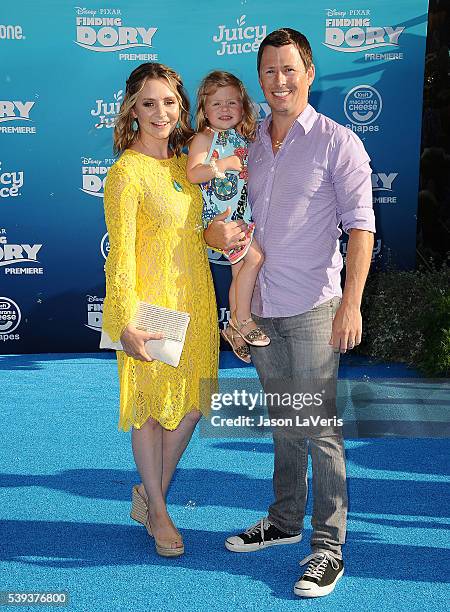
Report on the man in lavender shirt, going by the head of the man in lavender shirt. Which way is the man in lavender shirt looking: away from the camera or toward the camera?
toward the camera

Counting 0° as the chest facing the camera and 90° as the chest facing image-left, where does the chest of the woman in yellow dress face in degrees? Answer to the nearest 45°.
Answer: approximately 315°

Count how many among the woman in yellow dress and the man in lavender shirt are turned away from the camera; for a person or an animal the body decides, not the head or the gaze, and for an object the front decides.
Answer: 0

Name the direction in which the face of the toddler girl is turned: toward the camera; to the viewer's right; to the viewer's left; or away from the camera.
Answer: toward the camera

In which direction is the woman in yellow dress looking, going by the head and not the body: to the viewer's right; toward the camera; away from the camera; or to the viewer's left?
toward the camera

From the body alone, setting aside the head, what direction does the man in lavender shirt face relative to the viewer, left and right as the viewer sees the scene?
facing the viewer and to the left of the viewer

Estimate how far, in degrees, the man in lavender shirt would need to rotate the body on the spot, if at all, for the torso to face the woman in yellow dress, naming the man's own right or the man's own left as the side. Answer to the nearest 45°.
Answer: approximately 45° to the man's own right
